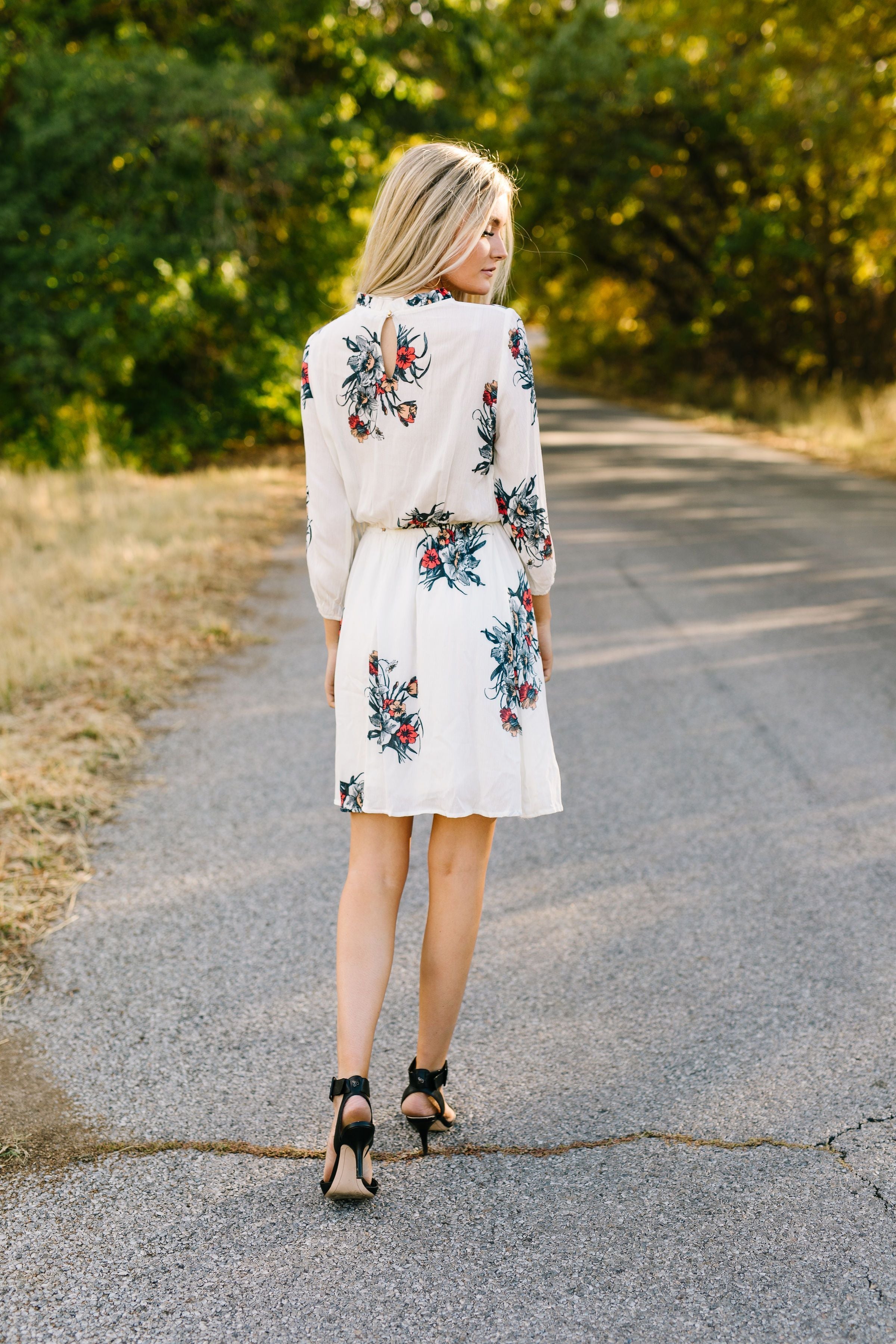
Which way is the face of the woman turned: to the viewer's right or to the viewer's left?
to the viewer's right

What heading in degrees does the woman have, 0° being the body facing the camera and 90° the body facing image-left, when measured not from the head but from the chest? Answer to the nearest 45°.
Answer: approximately 180°
